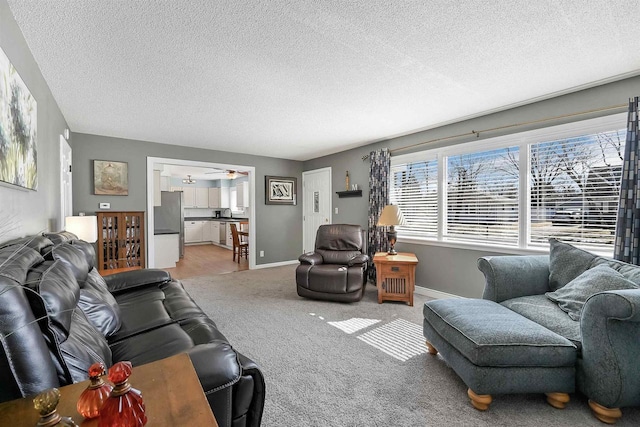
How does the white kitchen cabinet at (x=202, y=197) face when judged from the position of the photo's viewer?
facing the viewer

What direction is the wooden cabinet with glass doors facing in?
toward the camera

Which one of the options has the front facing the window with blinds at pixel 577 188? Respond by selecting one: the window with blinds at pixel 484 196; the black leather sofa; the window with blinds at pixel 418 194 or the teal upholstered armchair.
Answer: the black leather sofa

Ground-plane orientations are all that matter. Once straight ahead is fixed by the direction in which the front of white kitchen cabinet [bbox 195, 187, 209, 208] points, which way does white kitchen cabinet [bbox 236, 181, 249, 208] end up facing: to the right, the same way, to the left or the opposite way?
to the right

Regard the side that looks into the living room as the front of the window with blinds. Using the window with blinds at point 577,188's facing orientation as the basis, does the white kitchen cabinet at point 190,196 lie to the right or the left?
on its right

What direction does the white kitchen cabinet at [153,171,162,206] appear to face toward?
to the viewer's right

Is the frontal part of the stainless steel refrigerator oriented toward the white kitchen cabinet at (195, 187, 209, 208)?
no

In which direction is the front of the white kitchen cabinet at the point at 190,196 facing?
toward the camera

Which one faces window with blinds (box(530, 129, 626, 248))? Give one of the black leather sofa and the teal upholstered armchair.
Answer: the black leather sofa

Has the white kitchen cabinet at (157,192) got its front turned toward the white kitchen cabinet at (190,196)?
no

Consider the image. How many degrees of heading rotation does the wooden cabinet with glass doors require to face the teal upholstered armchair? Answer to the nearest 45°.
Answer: approximately 45° to its left

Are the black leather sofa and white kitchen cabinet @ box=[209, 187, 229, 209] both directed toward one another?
no

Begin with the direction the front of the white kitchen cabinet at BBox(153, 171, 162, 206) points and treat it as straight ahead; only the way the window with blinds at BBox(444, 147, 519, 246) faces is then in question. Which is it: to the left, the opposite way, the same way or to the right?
the opposite way

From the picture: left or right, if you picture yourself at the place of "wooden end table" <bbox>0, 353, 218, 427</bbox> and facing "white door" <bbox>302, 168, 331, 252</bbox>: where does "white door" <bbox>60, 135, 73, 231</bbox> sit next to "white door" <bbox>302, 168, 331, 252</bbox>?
left

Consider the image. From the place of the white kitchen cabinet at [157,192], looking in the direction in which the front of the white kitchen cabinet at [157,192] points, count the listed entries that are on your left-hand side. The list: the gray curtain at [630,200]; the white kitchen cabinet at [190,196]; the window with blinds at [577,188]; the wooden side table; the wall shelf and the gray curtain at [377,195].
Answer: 1

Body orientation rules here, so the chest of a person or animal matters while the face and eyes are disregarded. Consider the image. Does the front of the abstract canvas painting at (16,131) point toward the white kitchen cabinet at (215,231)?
no

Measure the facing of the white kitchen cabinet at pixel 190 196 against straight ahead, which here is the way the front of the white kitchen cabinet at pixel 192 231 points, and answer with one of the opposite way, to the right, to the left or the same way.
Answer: the same way

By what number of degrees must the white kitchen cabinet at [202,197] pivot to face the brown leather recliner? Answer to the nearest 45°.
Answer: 0° — it already faces it

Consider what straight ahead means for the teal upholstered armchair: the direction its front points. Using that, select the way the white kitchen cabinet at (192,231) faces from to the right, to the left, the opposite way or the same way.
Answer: to the left

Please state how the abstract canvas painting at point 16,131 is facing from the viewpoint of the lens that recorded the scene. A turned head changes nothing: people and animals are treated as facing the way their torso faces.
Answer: facing to the right of the viewer

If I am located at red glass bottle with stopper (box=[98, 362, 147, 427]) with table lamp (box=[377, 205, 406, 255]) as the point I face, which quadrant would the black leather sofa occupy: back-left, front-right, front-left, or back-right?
front-left

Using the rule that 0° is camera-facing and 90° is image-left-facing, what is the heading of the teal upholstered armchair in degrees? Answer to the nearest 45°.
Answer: approximately 45°

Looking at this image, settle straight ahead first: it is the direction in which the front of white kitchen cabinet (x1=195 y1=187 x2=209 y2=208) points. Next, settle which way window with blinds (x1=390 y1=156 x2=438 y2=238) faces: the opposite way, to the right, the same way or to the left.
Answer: to the right

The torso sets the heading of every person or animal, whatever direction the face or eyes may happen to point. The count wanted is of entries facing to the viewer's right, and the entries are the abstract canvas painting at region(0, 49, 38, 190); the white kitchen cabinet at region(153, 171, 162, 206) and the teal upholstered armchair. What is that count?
2
